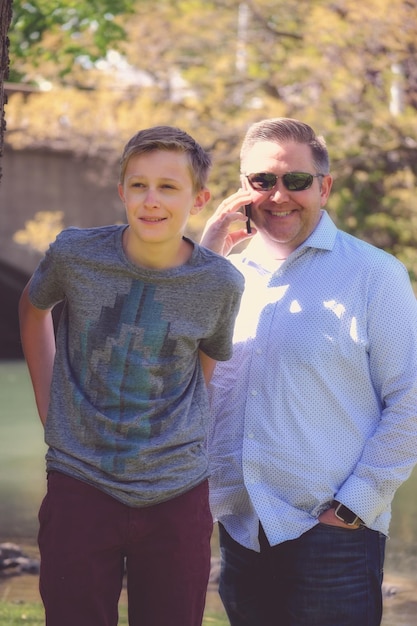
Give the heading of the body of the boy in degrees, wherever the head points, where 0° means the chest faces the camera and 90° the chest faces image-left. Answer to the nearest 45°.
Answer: approximately 0°

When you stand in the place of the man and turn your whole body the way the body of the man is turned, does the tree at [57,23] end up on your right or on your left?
on your right

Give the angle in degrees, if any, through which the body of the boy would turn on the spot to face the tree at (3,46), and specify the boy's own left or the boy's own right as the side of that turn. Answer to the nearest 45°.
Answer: approximately 135° to the boy's own right

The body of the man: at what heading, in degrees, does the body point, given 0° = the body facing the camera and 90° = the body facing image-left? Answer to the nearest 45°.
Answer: approximately 45°

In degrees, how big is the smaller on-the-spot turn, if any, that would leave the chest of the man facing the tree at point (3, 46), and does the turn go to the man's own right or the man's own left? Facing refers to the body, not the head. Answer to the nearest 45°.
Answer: approximately 45° to the man's own right

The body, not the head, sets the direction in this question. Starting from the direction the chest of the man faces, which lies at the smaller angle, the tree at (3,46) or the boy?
the boy

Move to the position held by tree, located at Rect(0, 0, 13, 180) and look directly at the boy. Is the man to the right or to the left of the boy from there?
left
